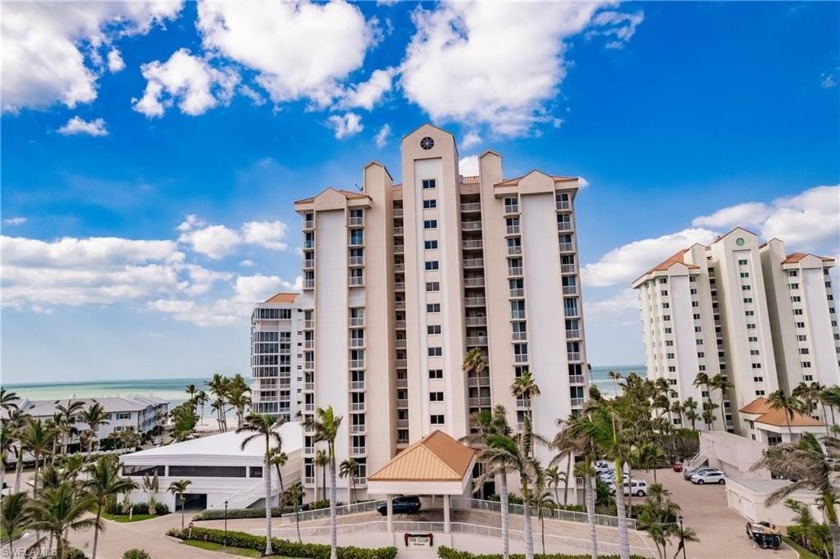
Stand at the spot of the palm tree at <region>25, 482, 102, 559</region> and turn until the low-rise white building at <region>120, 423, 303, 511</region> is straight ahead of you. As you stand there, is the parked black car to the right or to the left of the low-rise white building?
right

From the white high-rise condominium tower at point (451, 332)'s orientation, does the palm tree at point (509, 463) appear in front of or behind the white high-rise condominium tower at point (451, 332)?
in front

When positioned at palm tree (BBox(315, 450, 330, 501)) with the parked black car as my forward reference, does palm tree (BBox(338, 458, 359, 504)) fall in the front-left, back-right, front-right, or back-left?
front-left

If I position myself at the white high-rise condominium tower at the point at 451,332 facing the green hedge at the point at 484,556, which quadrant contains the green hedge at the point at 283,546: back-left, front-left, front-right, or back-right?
front-right

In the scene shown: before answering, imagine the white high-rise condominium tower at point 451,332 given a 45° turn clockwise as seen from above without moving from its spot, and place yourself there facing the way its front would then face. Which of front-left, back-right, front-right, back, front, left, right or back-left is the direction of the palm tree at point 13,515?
front

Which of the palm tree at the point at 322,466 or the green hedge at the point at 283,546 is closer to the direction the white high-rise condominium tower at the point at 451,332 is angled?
the green hedge

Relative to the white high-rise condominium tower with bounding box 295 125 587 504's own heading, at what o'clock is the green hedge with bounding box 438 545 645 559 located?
The green hedge is roughly at 12 o'clock from the white high-rise condominium tower.

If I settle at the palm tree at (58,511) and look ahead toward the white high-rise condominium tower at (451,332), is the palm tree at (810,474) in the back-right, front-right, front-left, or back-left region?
front-right

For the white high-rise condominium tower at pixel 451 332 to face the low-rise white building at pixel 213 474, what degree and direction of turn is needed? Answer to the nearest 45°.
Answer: approximately 90° to its right

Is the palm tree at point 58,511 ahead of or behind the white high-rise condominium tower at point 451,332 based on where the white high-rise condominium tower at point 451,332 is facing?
ahead

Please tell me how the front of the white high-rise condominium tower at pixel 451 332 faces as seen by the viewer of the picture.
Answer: facing the viewer

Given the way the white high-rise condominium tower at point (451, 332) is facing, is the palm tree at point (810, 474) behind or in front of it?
in front

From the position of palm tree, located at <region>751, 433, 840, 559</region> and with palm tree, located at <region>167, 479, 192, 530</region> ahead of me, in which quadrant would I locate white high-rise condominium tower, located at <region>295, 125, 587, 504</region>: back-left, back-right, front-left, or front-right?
front-right
